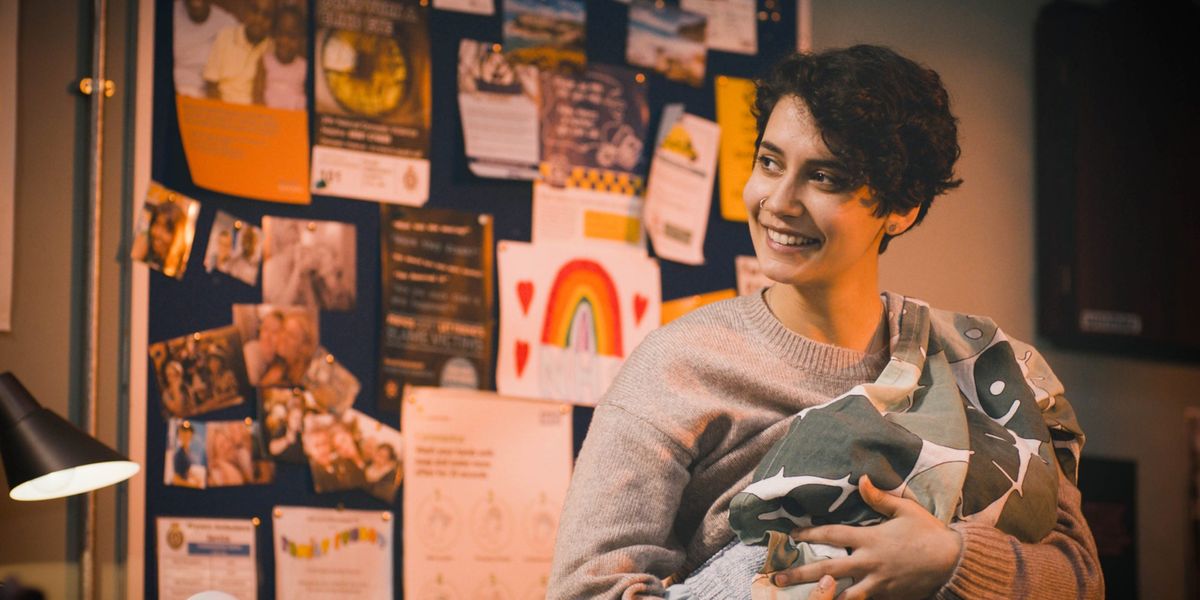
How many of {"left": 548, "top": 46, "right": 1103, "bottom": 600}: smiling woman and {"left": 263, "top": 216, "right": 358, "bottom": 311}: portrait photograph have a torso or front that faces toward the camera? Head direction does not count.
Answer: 2

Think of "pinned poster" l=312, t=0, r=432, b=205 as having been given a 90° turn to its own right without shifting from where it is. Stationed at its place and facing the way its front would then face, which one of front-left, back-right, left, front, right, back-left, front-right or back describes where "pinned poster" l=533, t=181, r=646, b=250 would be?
back

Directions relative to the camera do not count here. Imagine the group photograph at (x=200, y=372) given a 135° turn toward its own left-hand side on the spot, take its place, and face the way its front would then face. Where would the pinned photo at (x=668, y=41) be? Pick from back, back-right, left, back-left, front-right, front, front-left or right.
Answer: front-right

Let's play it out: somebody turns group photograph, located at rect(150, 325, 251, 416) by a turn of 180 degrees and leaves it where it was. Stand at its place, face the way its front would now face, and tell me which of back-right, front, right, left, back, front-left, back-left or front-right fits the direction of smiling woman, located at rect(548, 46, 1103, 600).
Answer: back-right

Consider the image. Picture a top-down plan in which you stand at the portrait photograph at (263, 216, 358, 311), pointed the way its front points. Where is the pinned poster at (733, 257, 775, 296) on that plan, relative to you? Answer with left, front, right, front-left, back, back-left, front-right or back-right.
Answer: left

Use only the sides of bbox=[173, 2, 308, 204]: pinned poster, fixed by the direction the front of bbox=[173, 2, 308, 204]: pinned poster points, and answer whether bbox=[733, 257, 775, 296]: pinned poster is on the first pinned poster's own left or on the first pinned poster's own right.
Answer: on the first pinned poster's own left
